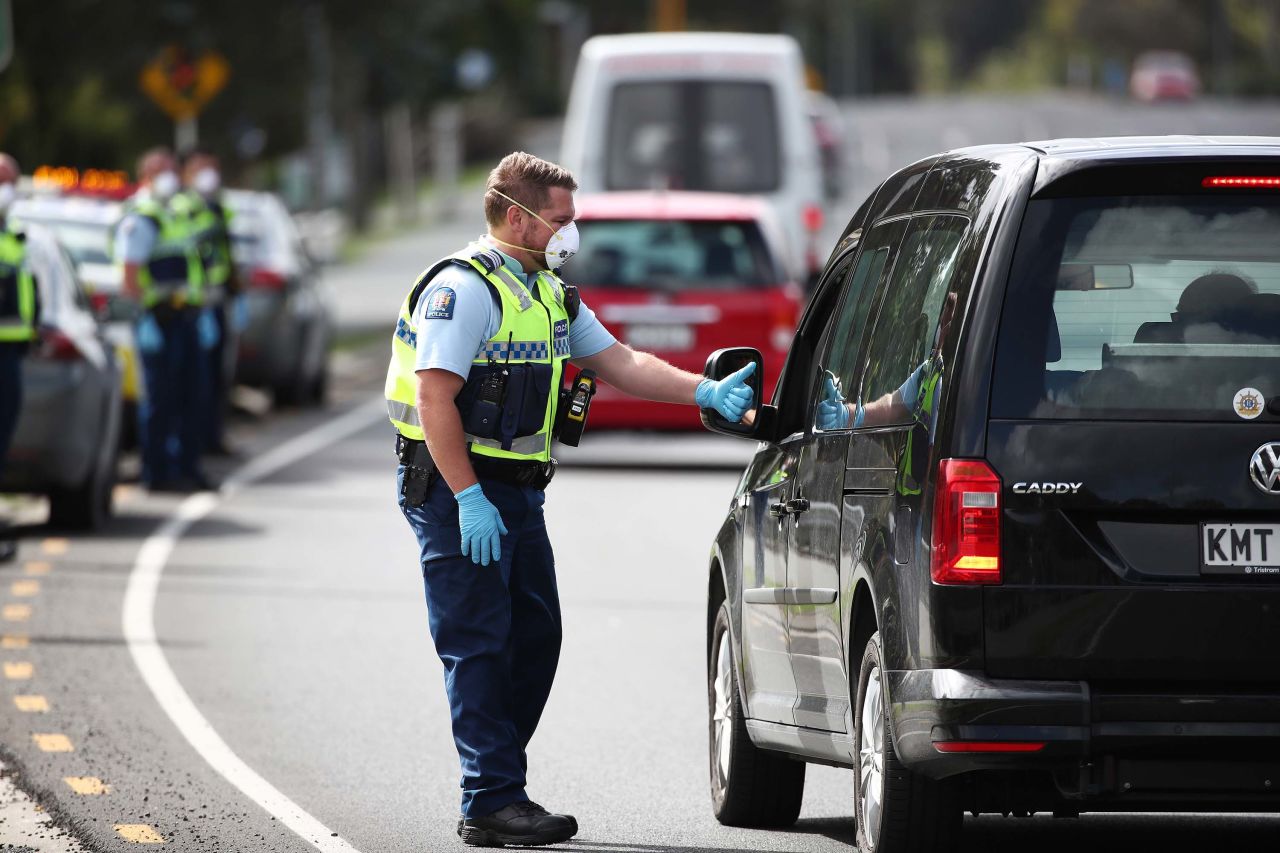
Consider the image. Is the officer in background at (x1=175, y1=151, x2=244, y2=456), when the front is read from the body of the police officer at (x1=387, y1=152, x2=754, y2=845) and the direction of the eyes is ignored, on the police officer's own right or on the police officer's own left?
on the police officer's own left

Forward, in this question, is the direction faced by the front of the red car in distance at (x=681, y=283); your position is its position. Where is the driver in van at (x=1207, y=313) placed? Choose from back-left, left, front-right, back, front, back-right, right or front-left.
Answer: back

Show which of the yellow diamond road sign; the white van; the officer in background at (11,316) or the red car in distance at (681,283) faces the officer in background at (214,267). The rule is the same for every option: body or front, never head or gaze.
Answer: the yellow diamond road sign

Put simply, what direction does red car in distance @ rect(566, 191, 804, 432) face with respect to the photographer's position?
facing away from the viewer

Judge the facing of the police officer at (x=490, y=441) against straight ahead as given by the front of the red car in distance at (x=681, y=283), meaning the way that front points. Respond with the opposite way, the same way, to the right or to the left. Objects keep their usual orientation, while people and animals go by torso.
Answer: to the right

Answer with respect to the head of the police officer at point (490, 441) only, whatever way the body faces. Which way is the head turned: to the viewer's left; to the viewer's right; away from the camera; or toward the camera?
to the viewer's right

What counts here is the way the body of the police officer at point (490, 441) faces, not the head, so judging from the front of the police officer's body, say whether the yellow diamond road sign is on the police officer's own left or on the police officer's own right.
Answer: on the police officer's own left

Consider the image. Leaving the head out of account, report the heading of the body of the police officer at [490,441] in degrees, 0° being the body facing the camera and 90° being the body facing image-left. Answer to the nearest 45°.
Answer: approximately 270°

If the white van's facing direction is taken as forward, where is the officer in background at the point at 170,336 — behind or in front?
behind

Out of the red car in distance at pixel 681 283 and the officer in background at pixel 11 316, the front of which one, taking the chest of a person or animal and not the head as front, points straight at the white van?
the red car in distance

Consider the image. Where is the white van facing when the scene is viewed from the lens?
facing away from the viewer

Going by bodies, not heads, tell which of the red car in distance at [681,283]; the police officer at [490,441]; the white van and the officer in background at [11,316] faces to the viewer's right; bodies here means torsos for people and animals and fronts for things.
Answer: the police officer
